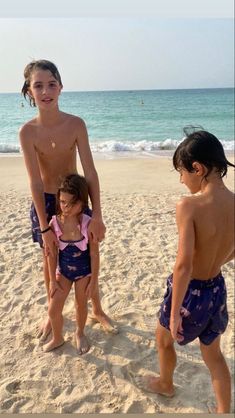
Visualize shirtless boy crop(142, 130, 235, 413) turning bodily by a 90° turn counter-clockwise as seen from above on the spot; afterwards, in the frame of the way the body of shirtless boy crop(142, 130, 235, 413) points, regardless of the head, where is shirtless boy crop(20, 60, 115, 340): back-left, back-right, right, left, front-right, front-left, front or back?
right

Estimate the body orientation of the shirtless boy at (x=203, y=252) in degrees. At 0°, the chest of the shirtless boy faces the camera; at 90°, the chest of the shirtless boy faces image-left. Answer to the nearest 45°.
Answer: approximately 135°

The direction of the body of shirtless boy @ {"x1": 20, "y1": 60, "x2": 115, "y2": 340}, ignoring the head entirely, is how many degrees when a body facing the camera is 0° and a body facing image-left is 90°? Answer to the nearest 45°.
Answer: approximately 0°

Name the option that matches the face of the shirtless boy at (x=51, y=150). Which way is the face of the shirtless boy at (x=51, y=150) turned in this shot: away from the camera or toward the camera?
toward the camera
